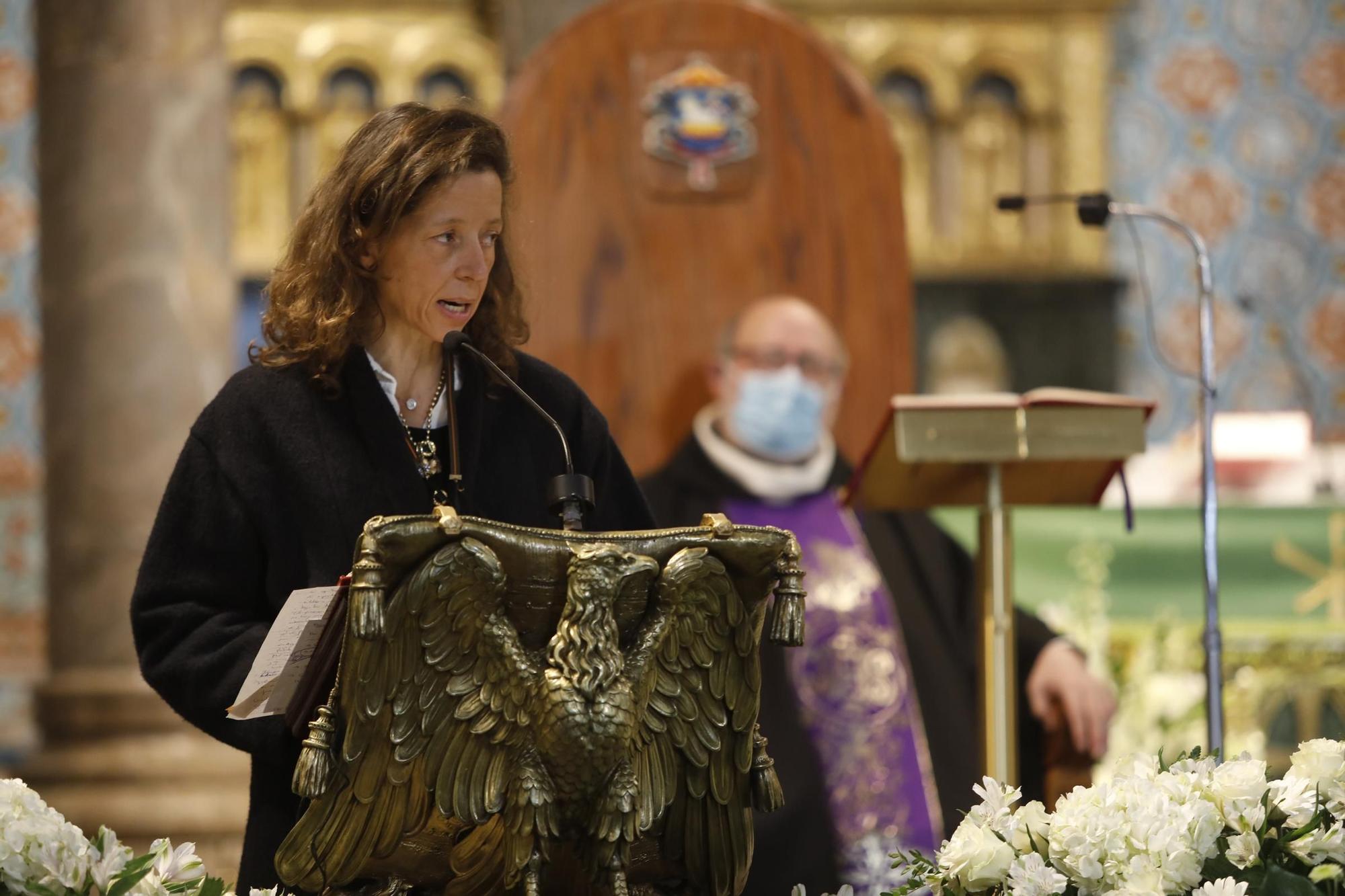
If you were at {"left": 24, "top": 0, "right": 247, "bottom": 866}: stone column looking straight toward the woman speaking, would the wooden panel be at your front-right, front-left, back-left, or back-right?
front-left

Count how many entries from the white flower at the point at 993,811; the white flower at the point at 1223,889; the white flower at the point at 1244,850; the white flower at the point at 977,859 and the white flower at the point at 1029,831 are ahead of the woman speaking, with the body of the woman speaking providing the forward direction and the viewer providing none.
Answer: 5

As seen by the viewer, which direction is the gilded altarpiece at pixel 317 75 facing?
toward the camera

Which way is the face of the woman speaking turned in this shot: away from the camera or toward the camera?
toward the camera

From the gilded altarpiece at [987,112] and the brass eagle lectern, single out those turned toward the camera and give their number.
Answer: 2

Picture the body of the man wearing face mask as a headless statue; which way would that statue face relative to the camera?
toward the camera

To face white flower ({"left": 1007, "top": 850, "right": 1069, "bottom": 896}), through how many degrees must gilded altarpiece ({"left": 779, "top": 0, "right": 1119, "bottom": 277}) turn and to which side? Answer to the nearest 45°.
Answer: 0° — it already faces it

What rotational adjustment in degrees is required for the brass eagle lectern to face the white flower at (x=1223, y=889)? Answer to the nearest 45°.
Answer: approximately 90° to its left

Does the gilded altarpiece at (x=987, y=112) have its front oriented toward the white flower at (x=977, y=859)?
yes

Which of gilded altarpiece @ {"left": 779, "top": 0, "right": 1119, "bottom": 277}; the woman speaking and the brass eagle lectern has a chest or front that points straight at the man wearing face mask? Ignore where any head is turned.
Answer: the gilded altarpiece

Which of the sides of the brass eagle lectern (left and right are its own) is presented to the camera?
front

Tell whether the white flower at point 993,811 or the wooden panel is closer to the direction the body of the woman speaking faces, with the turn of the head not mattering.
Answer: the white flower

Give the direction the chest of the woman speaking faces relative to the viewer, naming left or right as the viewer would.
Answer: facing the viewer and to the right of the viewer

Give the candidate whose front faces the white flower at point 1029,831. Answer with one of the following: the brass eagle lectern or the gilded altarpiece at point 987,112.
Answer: the gilded altarpiece

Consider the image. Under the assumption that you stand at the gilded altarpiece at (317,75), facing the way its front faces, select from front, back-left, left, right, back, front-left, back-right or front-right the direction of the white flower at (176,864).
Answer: front

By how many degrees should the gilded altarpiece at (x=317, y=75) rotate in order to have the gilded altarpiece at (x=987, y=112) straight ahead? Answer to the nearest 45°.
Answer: approximately 90° to its left
